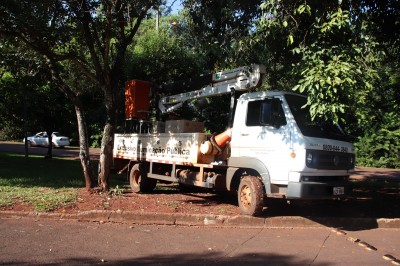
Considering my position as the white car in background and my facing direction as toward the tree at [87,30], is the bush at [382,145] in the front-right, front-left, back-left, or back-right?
front-left

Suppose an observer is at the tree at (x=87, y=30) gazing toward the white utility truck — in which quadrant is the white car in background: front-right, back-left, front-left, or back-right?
back-left

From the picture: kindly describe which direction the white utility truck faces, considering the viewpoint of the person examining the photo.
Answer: facing the viewer and to the right of the viewer

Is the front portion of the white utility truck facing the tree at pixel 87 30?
no

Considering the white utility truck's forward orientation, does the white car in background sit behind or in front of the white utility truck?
behind

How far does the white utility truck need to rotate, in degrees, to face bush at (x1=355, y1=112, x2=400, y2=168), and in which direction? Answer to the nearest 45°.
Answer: approximately 90° to its left
